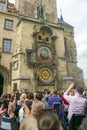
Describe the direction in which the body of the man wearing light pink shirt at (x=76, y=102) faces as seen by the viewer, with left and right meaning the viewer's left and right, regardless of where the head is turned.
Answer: facing away from the viewer and to the left of the viewer
